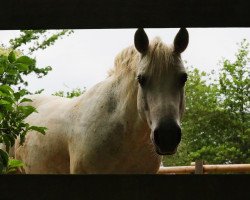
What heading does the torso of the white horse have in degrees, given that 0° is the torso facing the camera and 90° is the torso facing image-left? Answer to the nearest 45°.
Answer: approximately 315°

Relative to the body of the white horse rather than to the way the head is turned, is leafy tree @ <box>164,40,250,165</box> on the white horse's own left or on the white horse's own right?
on the white horse's own left
